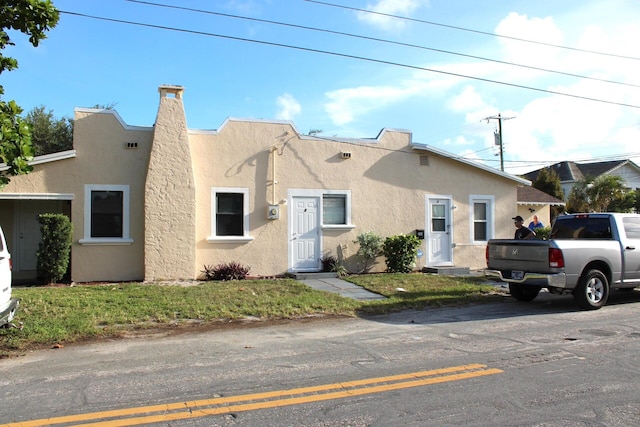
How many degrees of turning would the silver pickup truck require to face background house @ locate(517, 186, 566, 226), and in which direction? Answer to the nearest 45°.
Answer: approximately 45° to its left

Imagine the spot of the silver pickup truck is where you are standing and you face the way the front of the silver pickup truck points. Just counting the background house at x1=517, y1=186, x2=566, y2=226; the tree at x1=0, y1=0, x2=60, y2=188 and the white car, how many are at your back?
2

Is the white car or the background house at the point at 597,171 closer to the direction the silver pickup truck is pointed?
the background house

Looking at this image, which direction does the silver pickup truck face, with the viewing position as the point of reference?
facing away from the viewer and to the right of the viewer

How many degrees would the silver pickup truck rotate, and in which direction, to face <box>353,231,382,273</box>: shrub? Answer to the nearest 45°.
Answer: approximately 90° to its left

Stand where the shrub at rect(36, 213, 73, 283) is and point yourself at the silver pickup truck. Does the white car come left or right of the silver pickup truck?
right

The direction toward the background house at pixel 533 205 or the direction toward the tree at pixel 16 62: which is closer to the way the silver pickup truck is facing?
the background house

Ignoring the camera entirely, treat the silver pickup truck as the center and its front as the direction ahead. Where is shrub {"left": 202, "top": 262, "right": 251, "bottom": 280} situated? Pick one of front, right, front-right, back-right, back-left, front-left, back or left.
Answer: back-left

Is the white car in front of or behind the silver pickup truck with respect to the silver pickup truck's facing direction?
behind

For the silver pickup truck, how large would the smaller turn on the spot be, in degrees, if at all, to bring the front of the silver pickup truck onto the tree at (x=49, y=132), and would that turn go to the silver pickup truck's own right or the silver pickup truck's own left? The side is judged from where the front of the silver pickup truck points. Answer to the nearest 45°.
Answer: approximately 135° to the silver pickup truck's own left

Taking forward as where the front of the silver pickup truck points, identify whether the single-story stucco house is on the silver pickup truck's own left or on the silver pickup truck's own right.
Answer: on the silver pickup truck's own left

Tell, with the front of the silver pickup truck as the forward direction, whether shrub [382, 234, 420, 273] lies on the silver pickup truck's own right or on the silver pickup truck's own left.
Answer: on the silver pickup truck's own left

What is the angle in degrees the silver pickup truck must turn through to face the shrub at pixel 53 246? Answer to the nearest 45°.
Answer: approximately 135° to its left

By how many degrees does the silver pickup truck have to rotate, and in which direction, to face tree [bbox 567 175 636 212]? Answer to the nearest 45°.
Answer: approximately 45° to its left

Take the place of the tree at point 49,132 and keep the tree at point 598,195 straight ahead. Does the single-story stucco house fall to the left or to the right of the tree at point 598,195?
right

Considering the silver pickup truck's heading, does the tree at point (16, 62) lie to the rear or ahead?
to the rear
